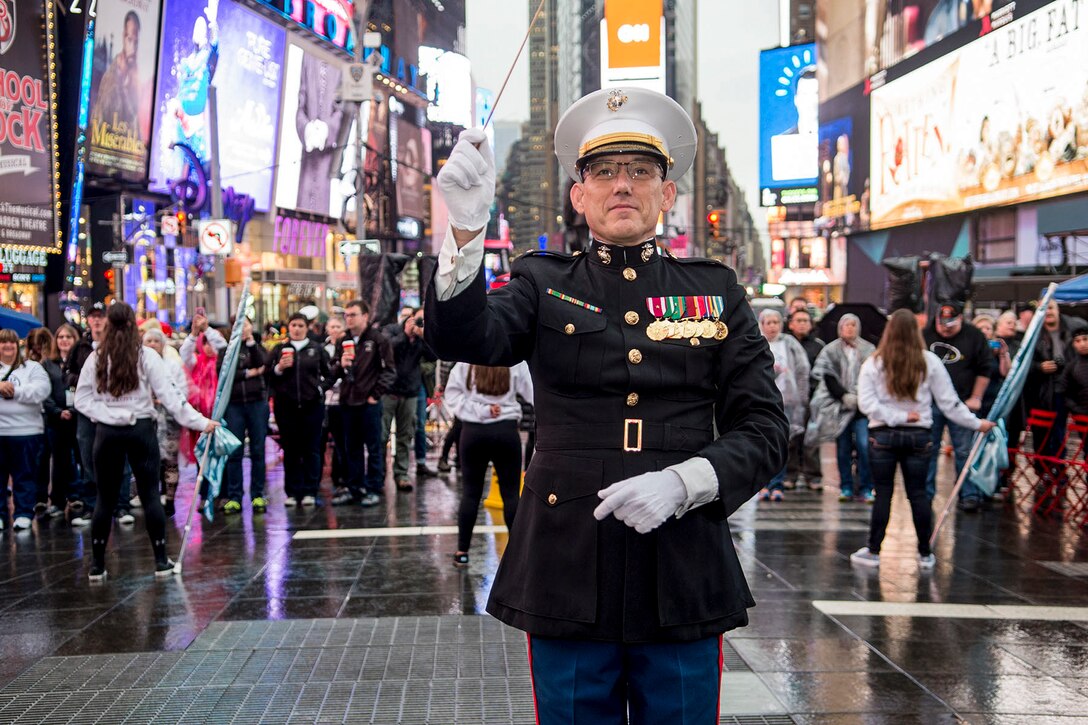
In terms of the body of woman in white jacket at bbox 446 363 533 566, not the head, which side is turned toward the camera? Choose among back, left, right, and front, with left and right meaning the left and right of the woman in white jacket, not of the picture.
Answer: back

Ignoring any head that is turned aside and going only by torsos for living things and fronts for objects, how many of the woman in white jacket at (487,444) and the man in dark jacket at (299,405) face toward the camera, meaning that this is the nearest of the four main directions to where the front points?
1

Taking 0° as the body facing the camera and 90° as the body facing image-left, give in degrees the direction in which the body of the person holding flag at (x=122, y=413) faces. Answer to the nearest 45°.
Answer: approximately 180°

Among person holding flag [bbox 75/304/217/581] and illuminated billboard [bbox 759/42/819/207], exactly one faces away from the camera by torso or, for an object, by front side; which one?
the person holding flag

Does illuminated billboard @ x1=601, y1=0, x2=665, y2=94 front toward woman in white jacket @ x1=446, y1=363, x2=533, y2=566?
yes

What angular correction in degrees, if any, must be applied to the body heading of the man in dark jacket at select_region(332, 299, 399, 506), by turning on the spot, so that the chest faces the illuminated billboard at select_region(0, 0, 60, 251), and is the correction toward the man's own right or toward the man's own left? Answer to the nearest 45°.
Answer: approximately 90° to the man's own right

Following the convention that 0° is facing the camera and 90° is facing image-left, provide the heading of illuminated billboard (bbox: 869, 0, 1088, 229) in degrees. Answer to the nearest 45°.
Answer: approximately 45°

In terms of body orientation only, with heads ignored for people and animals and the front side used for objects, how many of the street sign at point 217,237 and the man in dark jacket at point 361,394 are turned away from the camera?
0

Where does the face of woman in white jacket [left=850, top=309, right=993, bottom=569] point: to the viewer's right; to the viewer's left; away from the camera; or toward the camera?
away from the camera

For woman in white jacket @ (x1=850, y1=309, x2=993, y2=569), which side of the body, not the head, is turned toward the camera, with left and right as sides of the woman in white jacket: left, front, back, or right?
back

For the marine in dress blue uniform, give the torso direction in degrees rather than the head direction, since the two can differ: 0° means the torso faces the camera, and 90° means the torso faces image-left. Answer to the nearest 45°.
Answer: approximately 0°

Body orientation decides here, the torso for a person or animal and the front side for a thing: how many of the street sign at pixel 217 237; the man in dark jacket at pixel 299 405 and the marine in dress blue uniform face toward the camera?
3
